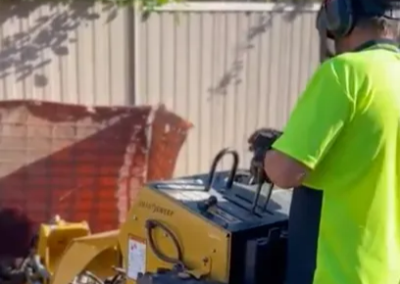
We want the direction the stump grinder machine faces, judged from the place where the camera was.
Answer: facing away from the viewer and to the left of the viewer

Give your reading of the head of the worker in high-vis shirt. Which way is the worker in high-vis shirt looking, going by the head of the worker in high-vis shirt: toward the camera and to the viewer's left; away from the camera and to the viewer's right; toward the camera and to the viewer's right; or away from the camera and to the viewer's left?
away from the camera and to the viewer's left

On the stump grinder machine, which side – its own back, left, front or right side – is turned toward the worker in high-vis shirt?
back

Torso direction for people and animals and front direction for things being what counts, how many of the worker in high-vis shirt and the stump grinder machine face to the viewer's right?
0

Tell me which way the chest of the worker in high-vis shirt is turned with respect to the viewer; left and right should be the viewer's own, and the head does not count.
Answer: facing away from the viewer and to the left of the viewer

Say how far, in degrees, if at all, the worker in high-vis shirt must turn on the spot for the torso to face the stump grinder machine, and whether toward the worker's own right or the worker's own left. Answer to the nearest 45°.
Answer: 0° — they already face it
